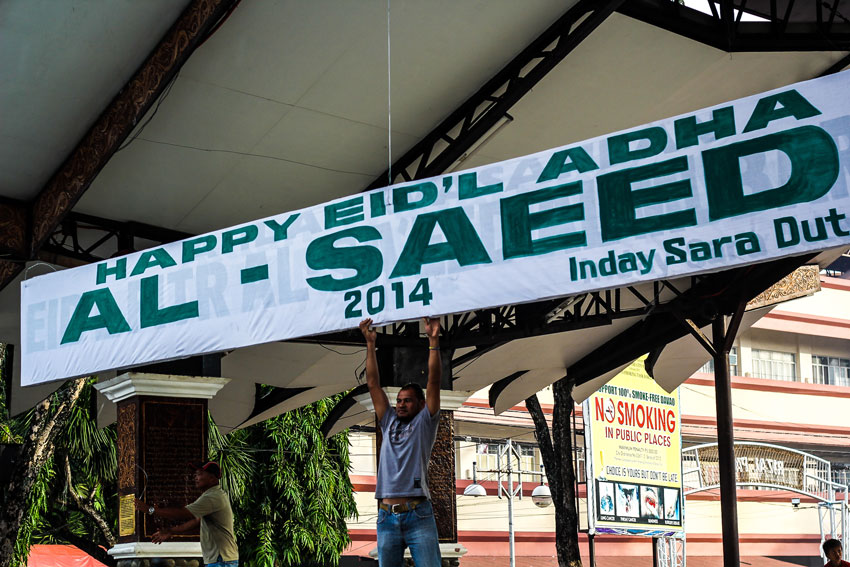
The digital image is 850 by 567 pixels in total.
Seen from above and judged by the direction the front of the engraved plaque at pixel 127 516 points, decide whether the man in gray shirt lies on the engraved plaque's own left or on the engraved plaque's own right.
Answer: on the engraved plaque's own left

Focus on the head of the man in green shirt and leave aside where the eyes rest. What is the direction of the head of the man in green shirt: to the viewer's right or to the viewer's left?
to the viewer's left

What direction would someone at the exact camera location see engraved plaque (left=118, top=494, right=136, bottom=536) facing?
facing the viewer and to the left of the viewer

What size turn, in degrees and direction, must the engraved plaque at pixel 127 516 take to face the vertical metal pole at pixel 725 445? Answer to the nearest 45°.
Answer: approximately 135° to its left

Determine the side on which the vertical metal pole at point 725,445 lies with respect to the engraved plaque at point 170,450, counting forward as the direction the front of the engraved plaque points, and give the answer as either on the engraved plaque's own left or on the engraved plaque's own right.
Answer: on the engraved plaque's own left

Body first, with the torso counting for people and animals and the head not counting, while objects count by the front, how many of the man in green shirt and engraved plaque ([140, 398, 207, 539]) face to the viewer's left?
1

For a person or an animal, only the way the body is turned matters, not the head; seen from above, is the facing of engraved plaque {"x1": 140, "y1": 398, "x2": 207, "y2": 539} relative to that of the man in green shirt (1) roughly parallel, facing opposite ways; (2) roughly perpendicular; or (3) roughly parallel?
roughly perpendicular

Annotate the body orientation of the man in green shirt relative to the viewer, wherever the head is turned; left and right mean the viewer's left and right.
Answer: facing to the left of the viewer
